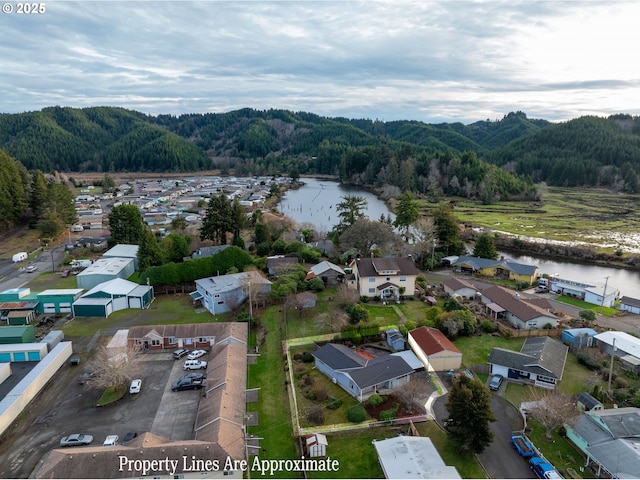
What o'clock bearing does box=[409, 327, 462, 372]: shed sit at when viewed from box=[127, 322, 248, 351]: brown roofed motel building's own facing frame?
The shed is roughly at 10 o'clock from the brown roofed motel building.

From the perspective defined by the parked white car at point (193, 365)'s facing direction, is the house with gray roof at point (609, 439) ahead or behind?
ahead

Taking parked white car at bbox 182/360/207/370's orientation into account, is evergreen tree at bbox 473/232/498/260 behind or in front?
in front

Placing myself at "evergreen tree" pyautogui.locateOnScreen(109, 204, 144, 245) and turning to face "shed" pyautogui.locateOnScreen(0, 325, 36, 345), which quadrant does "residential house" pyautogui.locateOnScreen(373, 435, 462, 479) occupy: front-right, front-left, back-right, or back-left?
front-left

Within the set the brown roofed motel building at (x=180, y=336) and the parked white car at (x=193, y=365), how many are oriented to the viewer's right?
1

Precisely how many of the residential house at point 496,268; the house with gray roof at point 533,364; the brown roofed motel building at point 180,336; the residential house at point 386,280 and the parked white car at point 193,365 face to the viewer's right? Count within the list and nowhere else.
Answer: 1

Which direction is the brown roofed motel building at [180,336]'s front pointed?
toward the camera

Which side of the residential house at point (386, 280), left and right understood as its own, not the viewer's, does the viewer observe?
front

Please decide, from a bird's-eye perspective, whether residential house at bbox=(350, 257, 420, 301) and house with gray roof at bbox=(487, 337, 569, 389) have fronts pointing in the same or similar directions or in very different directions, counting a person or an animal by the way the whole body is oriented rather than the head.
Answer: same or similar directions

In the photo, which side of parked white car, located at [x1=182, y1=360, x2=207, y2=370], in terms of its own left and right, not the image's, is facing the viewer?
right

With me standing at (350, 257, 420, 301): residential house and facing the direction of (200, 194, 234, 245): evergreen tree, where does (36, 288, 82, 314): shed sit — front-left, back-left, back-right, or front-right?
front-left

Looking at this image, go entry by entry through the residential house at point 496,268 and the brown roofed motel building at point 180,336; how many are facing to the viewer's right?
0

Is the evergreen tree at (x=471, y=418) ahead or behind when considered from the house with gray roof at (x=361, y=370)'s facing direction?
ahead

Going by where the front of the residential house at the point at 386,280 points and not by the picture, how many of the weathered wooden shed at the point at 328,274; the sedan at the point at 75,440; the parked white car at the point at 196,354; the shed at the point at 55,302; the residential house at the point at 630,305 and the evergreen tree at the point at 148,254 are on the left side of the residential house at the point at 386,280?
1

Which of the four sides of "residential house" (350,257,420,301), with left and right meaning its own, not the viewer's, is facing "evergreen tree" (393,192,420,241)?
back

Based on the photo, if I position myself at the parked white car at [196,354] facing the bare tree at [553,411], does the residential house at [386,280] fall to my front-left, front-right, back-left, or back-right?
front-left

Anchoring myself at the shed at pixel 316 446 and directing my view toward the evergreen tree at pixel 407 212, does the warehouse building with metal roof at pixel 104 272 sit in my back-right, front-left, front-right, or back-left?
front-left
